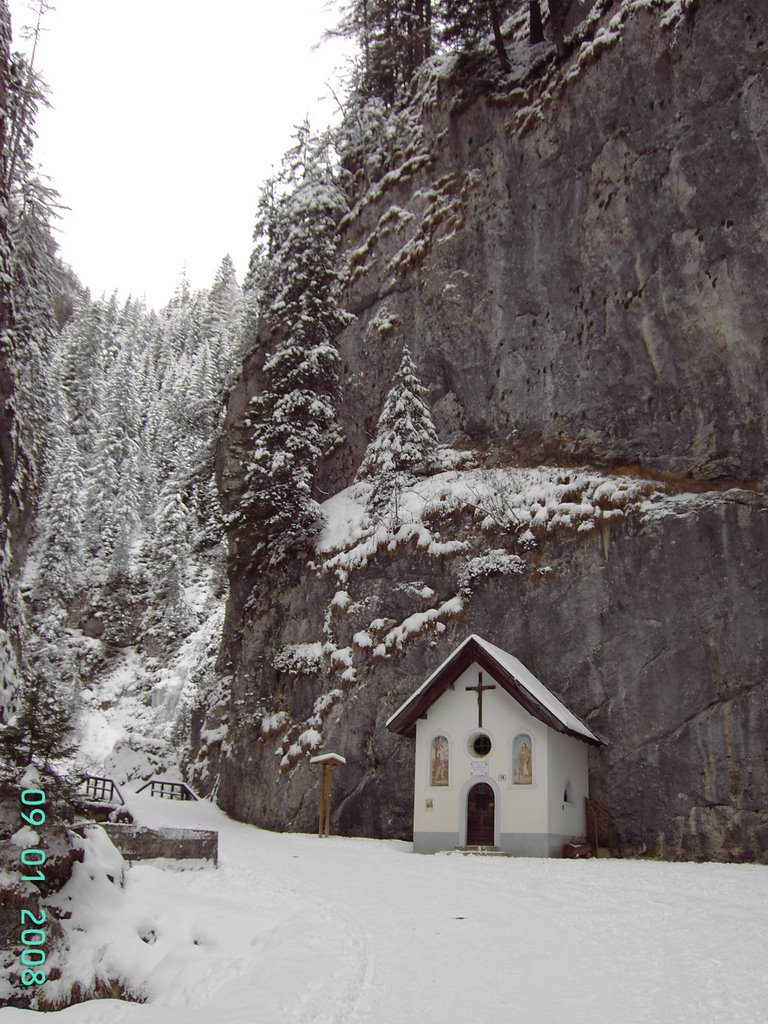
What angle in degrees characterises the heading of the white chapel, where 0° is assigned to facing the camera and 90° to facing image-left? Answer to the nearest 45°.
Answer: approximately 0°

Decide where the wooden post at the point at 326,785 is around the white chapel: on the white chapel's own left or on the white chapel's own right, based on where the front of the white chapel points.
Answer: on the white chapel's own right

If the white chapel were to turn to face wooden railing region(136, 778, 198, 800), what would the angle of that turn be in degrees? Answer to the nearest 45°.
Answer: approximately 135° to its right
